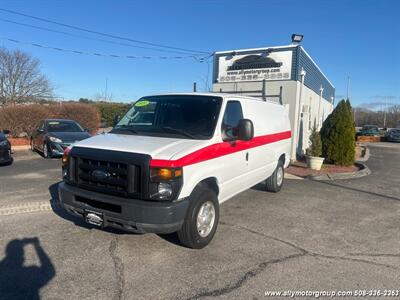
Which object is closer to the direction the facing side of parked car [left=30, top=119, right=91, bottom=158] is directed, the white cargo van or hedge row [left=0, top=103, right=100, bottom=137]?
the white cargo van

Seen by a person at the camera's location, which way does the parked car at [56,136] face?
facing the viewer and to the right of the viewer

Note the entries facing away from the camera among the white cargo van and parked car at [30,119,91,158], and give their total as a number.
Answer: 0

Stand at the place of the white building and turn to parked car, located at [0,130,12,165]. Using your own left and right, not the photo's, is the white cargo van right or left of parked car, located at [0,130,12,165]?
left

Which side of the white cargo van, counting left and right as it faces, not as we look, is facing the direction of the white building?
back

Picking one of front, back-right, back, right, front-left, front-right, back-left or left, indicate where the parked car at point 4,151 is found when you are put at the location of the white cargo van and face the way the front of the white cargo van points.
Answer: right

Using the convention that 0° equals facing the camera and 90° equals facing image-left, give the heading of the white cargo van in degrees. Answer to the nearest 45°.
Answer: approximately 45°

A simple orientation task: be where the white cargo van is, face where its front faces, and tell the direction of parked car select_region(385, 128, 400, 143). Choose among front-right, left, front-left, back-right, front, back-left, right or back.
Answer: back

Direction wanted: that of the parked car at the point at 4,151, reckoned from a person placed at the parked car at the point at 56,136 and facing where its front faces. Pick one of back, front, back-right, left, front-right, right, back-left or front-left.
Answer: right

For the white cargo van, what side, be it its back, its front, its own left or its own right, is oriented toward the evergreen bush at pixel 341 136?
back

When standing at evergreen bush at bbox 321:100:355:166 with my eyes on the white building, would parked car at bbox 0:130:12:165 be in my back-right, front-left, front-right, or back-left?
front-left

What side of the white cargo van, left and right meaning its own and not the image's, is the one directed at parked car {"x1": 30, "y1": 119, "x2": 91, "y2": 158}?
right

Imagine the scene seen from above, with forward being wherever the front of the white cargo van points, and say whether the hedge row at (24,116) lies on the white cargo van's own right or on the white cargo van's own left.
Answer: on the white cargo van's own right

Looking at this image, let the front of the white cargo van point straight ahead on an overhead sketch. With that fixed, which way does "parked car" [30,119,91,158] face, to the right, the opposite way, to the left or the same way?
to the left
